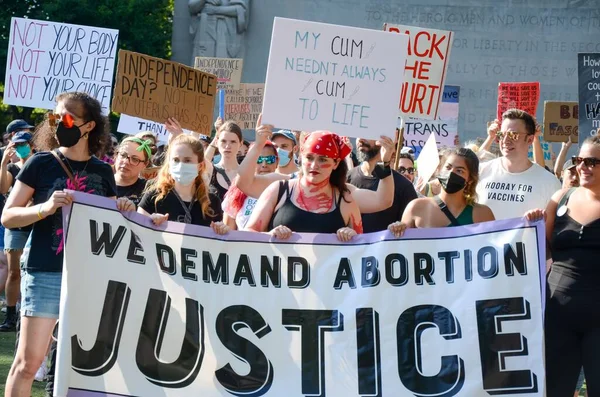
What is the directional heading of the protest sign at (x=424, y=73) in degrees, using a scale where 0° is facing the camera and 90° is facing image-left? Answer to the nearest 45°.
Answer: approximately 0°

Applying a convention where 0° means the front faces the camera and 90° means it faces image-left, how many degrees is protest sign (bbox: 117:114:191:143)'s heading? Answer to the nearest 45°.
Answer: approximately 0°

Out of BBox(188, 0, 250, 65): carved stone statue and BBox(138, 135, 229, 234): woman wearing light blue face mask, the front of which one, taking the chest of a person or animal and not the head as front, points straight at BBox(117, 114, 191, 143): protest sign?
the carved stone statue

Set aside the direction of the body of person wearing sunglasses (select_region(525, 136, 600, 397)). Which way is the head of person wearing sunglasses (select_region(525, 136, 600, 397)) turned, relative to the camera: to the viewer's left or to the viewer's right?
to the viewer's left

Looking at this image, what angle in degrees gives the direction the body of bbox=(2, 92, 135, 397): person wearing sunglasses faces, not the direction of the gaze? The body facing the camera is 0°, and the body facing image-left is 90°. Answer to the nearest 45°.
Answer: approximately 315°

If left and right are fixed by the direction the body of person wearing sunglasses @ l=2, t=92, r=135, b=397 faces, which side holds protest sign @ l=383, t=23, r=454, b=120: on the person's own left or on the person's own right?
on the person's own left
